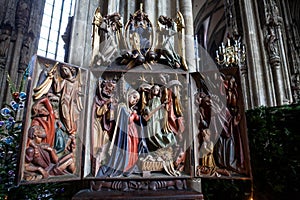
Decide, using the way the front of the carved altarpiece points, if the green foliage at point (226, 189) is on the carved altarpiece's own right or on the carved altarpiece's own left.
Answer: on the carved altarpiece's own left

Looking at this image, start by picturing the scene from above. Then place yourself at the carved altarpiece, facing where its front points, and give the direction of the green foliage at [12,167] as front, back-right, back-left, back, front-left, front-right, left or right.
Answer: right

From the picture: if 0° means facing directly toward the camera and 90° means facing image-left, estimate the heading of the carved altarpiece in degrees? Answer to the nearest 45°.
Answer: approximately 0°

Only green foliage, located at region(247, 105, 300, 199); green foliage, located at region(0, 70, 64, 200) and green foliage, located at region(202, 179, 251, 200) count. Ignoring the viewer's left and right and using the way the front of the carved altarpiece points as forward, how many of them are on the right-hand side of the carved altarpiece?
1

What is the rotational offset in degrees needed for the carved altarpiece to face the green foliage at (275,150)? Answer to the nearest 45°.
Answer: approximately 90° to its left
